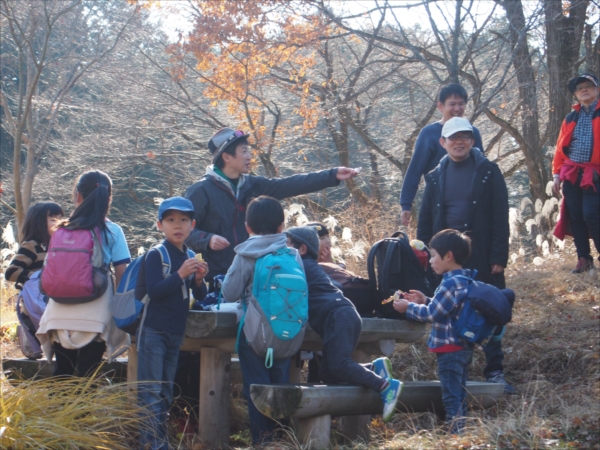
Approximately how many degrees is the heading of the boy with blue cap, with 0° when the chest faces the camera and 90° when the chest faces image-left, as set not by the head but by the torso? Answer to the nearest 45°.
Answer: approximately 315°

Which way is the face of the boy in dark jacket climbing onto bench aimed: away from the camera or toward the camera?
away from the camera

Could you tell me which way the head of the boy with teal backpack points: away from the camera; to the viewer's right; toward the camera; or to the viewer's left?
away from the camera

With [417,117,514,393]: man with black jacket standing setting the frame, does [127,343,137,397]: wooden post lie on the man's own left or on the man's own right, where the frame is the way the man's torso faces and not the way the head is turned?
on the man's own right

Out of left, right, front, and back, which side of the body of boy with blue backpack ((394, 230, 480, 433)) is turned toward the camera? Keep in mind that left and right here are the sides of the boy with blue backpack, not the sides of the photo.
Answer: left

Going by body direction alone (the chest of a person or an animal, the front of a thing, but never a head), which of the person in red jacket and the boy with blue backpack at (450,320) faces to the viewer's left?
the boy with blue backpack
